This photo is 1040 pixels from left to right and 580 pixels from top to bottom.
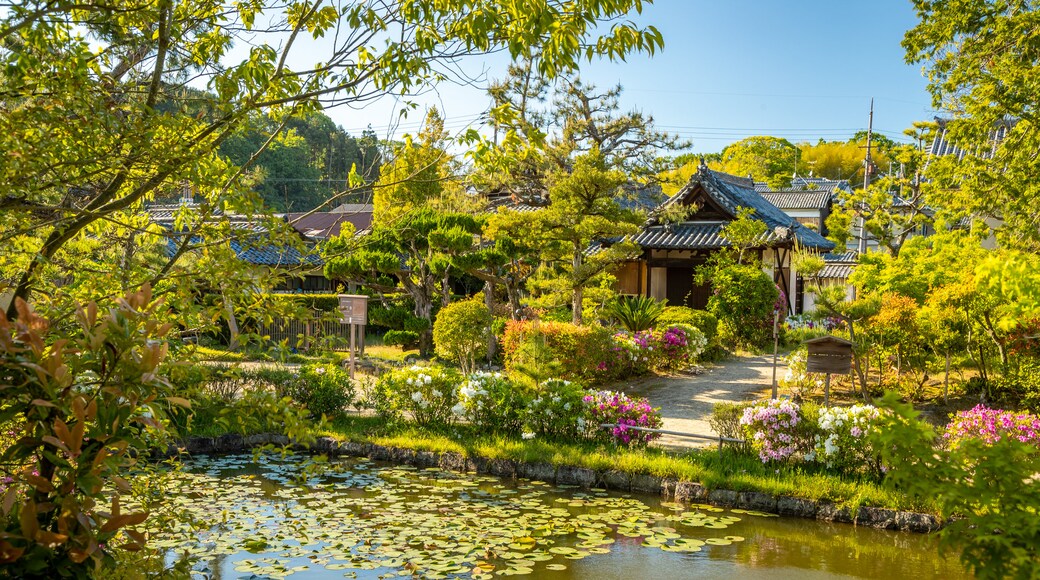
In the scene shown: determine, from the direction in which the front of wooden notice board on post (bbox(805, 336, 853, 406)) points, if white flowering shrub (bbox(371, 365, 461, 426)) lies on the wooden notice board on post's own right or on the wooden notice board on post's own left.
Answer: on the wooden notice board on post's own right

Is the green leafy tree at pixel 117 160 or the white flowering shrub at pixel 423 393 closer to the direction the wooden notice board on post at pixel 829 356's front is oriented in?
the green leafy tree

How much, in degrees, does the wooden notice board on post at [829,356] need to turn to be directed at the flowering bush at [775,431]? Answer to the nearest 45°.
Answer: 0° — it already faces it

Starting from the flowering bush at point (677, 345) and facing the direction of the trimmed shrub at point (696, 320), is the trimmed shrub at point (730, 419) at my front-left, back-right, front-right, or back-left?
back-right

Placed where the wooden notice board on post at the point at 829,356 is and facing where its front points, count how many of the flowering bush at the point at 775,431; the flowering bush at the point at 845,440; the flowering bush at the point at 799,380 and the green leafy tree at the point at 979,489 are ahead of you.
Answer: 3
